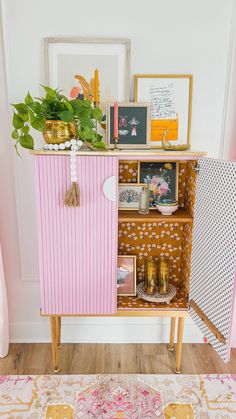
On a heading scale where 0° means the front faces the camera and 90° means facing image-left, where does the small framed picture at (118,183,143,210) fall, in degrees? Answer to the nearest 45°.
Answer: approximately 0°

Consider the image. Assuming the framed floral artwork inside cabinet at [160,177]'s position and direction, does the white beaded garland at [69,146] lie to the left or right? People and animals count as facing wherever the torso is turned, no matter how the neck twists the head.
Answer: on its right

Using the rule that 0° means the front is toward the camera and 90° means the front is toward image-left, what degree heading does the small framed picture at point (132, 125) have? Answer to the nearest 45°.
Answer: approximately 0°
